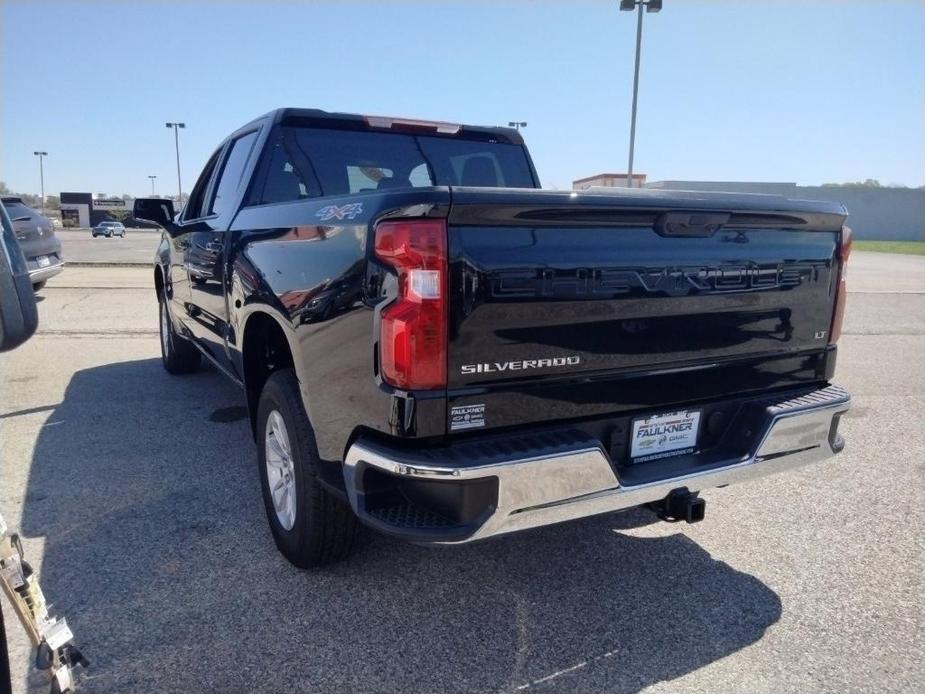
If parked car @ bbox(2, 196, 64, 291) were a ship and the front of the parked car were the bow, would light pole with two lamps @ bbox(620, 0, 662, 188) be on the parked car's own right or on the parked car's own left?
on the parked car's own right

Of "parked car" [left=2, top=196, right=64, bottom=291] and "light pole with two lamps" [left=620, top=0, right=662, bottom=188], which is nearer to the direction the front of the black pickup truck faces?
the parked car

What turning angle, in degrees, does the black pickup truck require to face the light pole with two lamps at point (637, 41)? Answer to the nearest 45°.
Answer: approximately 45° to its right

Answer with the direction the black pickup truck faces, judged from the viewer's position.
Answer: facing away from the viewer and to the left of the viewer

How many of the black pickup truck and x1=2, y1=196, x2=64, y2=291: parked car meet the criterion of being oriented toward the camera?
0

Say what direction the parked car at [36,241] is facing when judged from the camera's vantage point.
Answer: facing away from the viewer and to the left of the viewer

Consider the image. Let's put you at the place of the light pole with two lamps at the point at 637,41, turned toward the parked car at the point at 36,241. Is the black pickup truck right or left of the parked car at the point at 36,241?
left

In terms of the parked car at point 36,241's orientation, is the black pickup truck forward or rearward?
rearward
